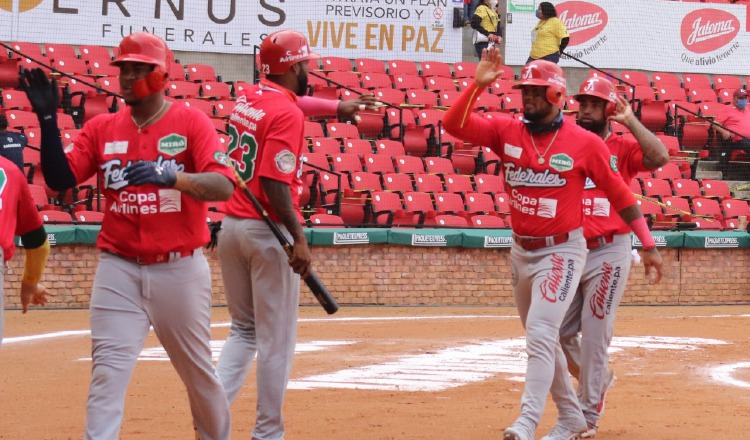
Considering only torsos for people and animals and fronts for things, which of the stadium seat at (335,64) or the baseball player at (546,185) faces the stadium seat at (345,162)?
the stadium seat at (335,64)

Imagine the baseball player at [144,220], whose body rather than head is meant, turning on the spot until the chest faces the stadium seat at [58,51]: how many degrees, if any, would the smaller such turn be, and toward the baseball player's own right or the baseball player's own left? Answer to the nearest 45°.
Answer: approximately 135° to the baseball player's own right

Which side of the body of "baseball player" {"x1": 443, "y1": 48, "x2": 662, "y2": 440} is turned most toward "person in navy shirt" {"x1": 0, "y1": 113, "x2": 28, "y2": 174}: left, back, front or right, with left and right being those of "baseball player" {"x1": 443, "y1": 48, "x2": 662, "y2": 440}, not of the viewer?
right

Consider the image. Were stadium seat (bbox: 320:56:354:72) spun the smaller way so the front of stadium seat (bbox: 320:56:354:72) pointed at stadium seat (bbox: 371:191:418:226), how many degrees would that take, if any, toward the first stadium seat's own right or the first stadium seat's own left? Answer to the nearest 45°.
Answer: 0° — it already faces it

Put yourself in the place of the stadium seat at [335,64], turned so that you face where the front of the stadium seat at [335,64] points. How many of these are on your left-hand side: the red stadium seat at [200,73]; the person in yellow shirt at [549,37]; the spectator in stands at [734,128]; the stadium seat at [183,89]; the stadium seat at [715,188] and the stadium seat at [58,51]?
3

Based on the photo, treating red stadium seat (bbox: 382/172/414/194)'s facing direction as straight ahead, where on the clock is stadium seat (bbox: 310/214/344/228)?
The stadium seat is roughly at 1 o'clock from the red stadium seat.

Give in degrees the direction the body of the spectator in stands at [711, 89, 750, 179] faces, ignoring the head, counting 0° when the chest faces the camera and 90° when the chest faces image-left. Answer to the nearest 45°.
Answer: approximately 0°

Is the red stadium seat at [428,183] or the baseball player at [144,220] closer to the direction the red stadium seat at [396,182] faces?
the baseball player

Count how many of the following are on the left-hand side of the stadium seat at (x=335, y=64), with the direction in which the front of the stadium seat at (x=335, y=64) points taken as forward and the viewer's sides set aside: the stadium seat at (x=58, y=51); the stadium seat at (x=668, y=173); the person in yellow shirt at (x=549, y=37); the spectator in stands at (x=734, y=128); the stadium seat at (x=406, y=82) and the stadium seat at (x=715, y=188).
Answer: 5

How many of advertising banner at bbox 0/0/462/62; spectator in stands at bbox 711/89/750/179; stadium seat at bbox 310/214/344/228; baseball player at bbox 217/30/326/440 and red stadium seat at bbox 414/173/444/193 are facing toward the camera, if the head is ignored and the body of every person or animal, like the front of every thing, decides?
4

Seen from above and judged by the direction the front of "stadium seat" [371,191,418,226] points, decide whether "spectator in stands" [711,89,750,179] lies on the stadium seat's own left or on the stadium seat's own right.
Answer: on the stadium seat's own left

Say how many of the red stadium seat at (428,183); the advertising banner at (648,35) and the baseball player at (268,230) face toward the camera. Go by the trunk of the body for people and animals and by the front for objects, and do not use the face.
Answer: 2
